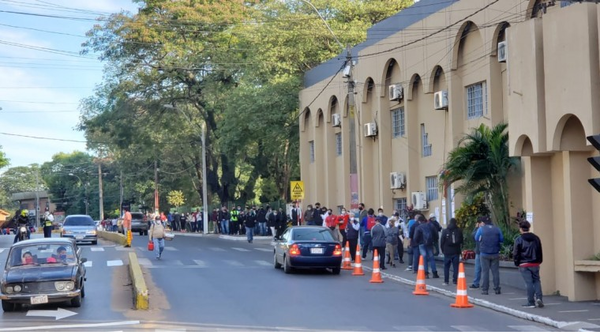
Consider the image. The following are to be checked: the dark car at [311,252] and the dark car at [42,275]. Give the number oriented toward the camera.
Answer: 1

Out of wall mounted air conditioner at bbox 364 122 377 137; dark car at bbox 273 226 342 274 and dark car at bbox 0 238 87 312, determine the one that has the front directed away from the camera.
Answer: dark car at bbox 273 226 342 274

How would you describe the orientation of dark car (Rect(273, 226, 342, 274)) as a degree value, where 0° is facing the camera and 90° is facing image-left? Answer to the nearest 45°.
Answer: approximately 180°

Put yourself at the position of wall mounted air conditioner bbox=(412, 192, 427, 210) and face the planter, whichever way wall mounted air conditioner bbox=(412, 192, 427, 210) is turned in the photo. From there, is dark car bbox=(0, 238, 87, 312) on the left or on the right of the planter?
right

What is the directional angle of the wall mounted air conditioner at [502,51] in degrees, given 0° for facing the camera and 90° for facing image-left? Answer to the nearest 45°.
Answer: approximately 45°

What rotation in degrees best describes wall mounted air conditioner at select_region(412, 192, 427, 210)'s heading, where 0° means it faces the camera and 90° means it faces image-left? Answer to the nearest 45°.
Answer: approximately 45°

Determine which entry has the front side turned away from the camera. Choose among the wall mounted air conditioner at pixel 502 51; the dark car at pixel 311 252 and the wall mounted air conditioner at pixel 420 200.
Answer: the dark car

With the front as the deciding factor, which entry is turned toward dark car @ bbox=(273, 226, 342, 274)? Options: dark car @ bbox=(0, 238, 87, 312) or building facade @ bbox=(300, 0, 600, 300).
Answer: the building facade

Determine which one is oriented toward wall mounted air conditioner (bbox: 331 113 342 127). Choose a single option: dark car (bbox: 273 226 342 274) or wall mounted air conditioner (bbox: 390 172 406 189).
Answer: the dark car

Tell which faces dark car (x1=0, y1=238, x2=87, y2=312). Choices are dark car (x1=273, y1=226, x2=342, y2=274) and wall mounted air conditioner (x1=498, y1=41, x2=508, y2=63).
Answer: the wall mounted air conditioner
